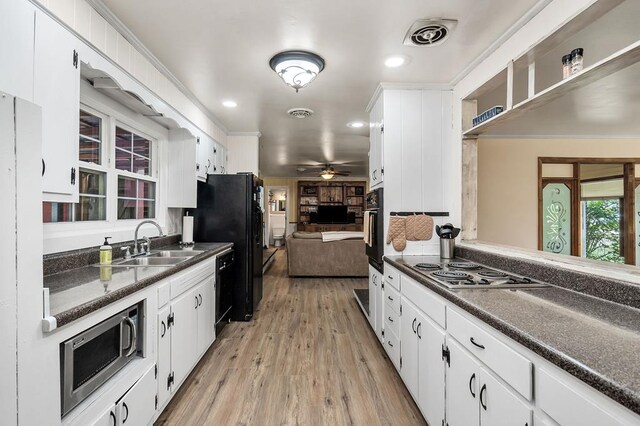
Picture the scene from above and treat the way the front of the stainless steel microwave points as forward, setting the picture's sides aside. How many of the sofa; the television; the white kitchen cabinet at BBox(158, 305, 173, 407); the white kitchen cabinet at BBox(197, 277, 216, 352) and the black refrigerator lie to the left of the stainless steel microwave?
5

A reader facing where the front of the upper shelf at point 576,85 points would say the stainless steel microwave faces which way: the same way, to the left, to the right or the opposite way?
the opposite way

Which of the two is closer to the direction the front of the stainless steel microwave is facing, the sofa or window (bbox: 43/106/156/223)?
the sofa

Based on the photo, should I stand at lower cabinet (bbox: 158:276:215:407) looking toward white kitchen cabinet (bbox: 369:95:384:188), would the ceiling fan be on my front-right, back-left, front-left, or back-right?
front-left

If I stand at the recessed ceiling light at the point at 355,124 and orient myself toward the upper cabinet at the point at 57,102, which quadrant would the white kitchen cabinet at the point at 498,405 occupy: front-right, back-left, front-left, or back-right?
front-left

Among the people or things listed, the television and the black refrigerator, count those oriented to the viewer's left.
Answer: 0

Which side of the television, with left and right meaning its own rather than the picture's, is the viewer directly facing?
front

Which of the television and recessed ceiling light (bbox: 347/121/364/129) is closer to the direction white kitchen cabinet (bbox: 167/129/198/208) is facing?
the recessed ceiling light

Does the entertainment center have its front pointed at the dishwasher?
yes

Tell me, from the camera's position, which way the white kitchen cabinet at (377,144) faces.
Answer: facing to the left of the viewer

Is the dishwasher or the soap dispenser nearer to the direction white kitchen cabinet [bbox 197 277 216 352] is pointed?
the dishwasher

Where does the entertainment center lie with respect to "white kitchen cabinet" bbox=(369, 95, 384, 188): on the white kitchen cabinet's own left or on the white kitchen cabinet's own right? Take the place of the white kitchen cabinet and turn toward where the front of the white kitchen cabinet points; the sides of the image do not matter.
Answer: on the white kitchen cabinet's own right

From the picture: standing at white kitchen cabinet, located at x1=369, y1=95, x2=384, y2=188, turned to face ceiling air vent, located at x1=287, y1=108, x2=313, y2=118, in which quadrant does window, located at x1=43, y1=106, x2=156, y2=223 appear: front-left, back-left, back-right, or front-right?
front-left

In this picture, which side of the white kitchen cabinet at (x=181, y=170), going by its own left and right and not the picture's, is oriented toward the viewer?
right

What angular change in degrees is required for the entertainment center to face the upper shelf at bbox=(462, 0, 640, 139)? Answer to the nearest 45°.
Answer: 0° — it already faces it

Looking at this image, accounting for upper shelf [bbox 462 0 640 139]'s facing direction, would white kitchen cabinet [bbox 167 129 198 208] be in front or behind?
in front

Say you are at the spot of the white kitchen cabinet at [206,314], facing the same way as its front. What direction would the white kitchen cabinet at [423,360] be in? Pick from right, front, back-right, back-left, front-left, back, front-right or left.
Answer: front-right

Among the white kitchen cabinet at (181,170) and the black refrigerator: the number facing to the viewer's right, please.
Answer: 2

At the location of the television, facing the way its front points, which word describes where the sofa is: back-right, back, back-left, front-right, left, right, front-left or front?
front
